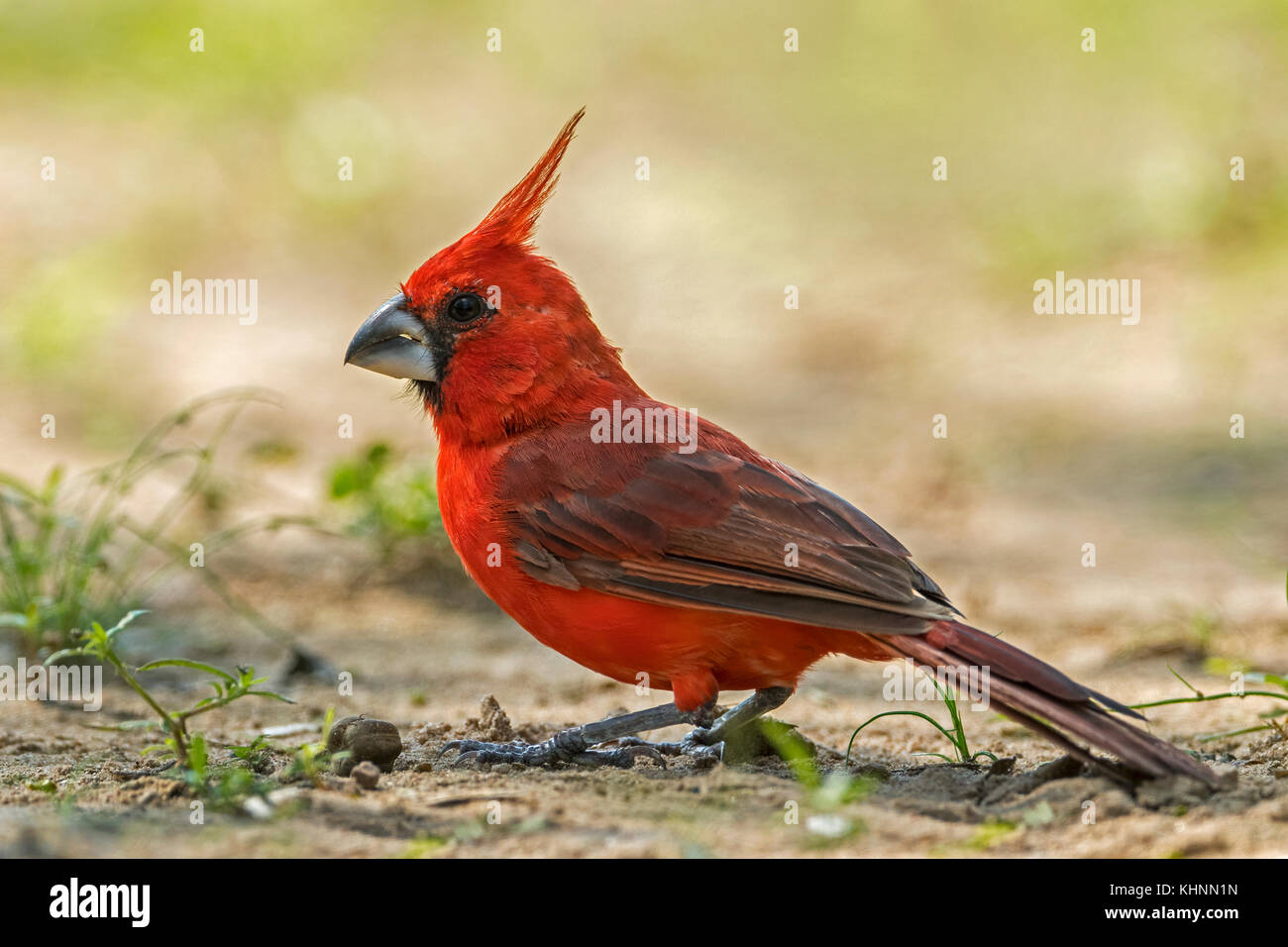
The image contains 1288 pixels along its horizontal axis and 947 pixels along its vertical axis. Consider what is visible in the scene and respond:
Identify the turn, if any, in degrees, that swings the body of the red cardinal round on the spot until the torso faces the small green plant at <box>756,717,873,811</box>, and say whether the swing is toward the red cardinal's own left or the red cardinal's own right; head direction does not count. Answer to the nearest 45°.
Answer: approximately 135° to the red cardinal's own left

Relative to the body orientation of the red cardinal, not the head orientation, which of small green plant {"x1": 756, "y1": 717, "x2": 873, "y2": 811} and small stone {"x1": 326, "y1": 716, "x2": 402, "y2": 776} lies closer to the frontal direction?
the small stone

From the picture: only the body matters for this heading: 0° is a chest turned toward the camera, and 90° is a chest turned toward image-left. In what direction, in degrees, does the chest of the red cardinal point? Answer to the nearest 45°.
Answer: approximately 90°

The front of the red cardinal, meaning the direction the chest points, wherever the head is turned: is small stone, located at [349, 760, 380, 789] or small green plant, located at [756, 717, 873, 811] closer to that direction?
the small stone
